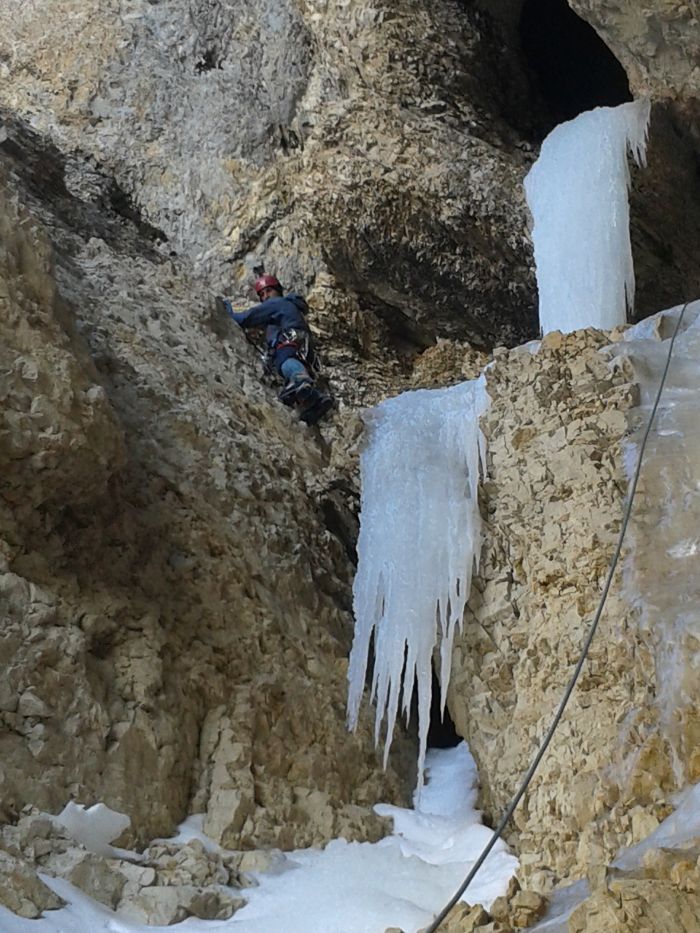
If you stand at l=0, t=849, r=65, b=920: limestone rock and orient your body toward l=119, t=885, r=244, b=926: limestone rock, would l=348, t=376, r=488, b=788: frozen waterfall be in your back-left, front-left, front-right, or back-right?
front-left

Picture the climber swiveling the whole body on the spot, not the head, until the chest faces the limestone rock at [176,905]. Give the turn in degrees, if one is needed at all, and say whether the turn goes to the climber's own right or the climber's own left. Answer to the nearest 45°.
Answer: approximately 90° to the climber's own left

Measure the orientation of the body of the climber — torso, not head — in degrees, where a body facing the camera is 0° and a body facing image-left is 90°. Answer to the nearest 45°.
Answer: approximately 90°

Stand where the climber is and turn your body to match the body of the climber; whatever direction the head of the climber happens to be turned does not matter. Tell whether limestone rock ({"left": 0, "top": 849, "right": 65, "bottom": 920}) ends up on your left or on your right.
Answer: on your left

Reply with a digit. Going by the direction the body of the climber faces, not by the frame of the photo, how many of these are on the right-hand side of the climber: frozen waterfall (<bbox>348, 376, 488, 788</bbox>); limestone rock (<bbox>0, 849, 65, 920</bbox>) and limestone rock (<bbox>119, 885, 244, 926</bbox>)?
0
